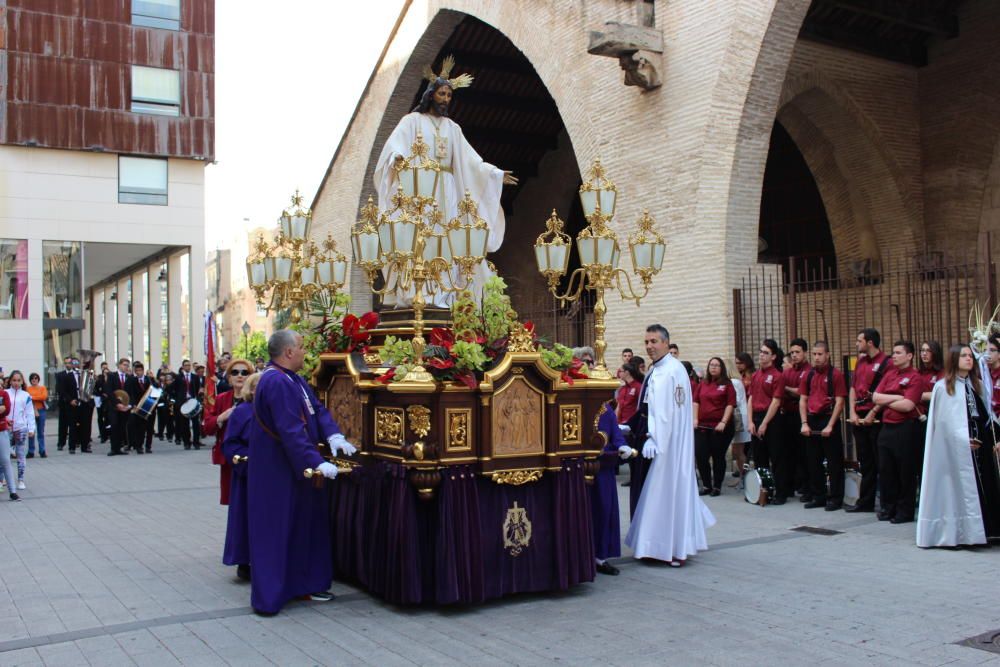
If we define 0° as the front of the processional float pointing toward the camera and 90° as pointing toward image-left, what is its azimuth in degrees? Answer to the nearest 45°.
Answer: approximately 315°

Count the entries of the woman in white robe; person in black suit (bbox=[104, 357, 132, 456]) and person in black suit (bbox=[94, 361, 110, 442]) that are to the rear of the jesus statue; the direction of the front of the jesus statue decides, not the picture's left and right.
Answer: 2

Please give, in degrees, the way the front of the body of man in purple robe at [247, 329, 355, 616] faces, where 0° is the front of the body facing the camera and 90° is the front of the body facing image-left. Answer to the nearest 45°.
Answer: approximately 270°

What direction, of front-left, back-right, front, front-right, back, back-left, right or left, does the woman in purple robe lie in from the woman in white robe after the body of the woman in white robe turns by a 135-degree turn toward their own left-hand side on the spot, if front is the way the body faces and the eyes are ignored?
back-left

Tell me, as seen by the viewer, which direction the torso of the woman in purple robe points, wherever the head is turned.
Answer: to the viewer's right

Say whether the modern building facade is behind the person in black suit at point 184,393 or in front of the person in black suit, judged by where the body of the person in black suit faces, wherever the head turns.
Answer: behind

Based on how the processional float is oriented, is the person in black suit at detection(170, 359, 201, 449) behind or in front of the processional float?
behind
